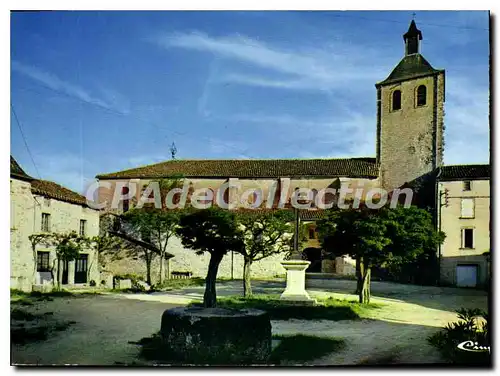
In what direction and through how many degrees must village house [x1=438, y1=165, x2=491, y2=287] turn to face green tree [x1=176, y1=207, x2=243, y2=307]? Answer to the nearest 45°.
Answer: approximately 90° to its right

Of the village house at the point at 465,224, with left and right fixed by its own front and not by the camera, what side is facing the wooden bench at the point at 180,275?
right

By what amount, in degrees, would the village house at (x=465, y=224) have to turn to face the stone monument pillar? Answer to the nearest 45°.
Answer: approximately 90° to its right

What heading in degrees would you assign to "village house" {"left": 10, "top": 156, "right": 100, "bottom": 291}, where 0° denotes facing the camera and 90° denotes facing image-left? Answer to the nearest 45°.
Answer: approximately 315°

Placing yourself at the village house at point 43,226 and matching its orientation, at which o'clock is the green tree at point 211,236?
The green tree is roughly at 11 o'clock from the village house.

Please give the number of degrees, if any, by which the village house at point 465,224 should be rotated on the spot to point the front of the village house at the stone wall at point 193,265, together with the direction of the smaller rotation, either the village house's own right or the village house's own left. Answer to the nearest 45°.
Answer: approximately 90° to the village house's own right

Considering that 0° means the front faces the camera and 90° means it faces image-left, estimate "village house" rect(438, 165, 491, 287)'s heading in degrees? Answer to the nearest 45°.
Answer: approximately 0°
